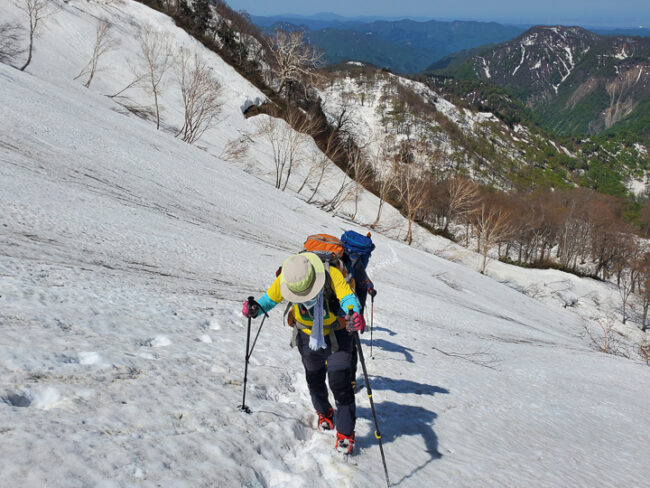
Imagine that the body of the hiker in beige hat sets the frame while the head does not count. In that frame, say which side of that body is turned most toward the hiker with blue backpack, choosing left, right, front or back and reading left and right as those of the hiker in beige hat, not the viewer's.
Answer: back

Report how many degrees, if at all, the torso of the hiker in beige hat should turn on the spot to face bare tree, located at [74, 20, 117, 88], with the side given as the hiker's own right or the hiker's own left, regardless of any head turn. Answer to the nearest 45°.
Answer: approximately 135° to the hiker's own right

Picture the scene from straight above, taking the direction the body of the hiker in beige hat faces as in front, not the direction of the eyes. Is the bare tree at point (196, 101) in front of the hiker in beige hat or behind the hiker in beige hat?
behind

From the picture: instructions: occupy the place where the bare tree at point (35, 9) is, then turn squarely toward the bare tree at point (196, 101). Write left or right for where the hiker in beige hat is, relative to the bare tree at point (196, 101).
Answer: right

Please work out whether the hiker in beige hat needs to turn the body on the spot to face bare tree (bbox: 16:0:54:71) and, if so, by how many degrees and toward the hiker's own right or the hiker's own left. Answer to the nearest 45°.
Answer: approximately 135° to the hiker's own right

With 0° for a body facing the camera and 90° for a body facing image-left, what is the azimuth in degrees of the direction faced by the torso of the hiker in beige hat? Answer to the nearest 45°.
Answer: approximately 0°

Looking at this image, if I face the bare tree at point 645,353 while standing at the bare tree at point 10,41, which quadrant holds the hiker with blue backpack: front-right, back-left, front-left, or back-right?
front-right

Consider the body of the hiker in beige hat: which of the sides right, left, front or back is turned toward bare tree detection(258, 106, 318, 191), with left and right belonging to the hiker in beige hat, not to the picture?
back

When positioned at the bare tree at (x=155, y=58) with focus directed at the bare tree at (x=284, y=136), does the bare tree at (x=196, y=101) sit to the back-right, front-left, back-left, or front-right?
front-right

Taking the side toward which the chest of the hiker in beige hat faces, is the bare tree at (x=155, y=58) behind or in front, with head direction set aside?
behind

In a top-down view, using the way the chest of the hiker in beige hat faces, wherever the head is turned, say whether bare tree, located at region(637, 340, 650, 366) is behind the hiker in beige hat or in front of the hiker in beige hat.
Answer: behind
